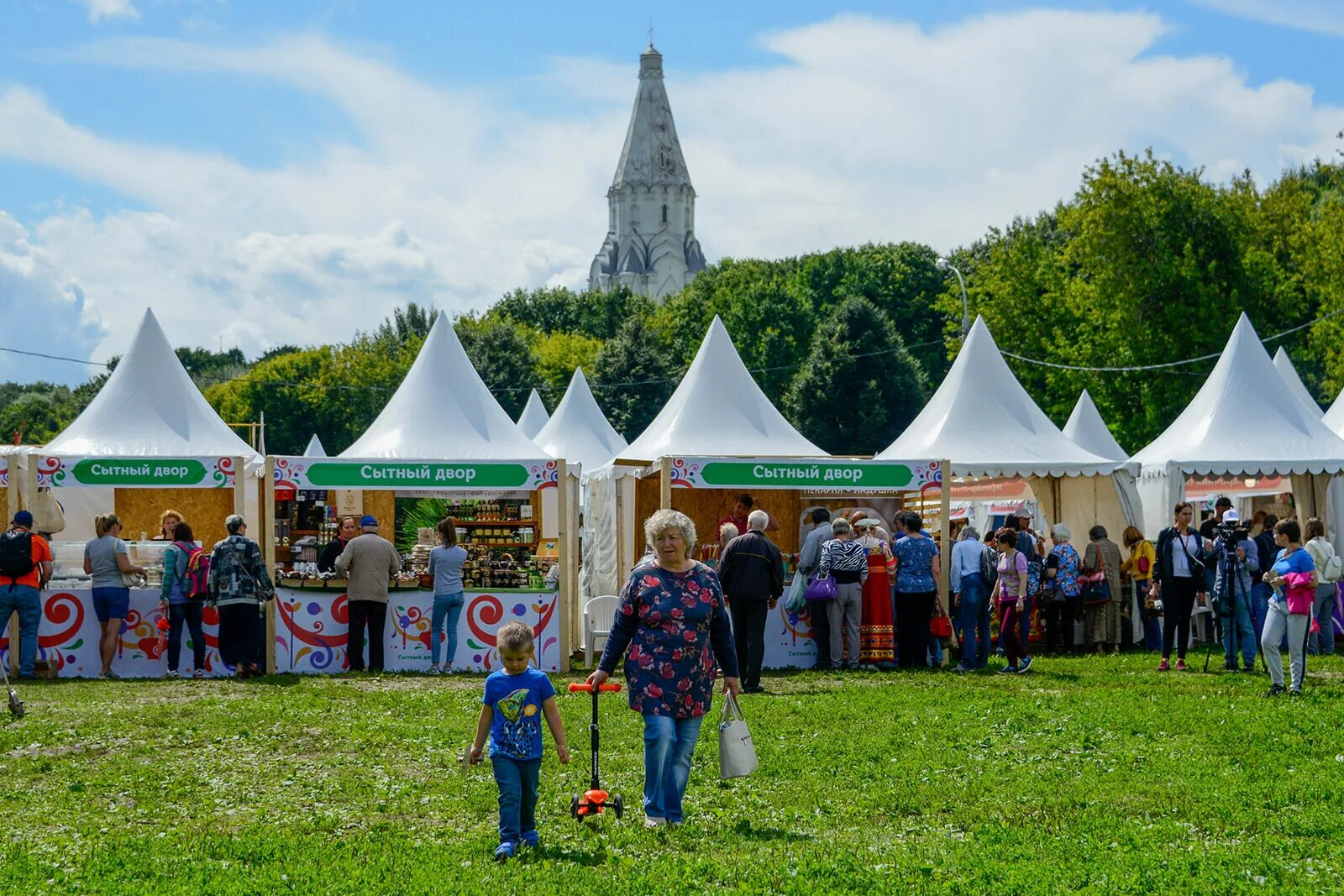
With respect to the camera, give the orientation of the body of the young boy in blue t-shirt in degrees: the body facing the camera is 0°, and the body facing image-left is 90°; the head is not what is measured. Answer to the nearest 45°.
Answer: approximately 0°

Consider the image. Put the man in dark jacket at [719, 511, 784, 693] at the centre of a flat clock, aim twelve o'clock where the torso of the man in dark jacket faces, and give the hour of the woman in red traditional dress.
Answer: The woman in red traditional dress is roughly at 1 o'clock from the man in dark jacket.

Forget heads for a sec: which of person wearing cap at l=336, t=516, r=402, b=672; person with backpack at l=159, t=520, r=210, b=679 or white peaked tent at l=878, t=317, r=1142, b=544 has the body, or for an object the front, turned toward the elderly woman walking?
the white peaked tent

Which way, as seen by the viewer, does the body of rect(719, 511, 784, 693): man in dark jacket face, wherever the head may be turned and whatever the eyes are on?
away from the camera

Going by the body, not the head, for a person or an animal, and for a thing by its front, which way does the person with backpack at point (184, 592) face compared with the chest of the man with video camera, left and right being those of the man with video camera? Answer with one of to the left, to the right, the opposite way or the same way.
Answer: the opposite way

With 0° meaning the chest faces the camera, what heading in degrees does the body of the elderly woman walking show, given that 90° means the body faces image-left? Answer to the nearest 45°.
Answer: approximately 0°

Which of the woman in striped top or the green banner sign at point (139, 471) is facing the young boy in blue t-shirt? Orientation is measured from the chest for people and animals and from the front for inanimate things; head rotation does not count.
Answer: the green banner sign

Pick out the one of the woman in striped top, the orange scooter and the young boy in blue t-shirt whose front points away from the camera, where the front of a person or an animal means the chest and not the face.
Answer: the woman in striped top

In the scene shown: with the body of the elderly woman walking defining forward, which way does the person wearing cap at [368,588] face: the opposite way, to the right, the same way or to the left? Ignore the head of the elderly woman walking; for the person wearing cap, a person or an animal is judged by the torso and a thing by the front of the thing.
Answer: the opposite way

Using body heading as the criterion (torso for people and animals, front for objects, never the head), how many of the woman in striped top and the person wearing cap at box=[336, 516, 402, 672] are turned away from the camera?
2

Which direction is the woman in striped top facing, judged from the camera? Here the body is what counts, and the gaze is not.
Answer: away from the camera

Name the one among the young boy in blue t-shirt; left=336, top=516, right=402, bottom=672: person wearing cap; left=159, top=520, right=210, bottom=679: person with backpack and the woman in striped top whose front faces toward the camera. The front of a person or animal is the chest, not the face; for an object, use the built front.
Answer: the young boy in blue t-shirt
